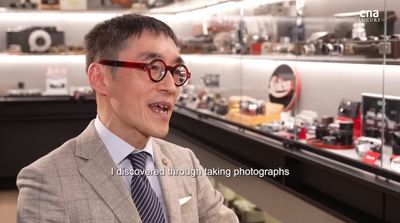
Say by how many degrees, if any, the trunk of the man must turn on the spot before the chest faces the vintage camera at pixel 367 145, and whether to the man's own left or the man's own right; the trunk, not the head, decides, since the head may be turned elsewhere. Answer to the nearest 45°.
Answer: approximately 90° to the man's own left

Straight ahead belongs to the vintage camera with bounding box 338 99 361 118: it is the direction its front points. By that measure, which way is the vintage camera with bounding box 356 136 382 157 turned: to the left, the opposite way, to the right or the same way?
the same way

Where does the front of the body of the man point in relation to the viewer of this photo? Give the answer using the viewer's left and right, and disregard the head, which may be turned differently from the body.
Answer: facing the viewer and to the right of the viewer

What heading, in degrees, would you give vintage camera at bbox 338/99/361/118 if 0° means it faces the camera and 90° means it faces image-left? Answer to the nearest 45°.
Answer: approximately 45°

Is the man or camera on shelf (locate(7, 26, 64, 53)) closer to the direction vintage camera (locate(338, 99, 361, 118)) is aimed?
the man

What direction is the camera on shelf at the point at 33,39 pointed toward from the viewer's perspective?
toward the camera

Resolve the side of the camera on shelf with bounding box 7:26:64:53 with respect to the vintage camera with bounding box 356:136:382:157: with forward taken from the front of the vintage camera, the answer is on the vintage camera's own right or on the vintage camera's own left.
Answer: on the vintage camera's own right

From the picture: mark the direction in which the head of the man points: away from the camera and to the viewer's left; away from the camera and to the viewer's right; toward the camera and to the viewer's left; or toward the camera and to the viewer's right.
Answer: toward the camera and to the viewer's right

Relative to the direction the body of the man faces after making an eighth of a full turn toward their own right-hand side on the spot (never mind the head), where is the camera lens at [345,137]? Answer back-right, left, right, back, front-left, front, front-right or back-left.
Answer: back-left

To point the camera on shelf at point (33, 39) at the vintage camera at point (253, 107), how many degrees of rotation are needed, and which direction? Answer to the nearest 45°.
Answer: approximately 45° to its left

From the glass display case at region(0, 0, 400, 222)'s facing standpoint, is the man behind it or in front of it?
in front

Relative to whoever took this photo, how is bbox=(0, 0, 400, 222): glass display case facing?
facing the viewer and to the left of the viewer

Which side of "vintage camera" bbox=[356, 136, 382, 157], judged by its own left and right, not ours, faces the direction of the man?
front
